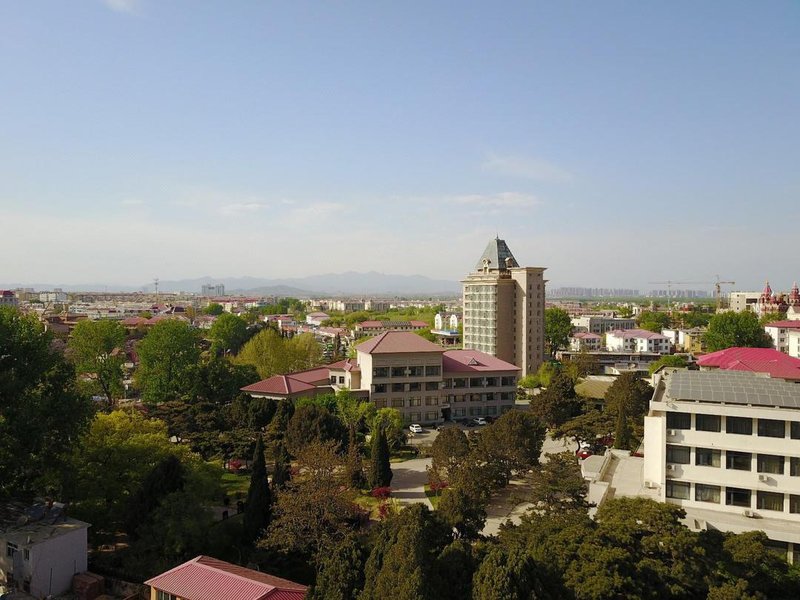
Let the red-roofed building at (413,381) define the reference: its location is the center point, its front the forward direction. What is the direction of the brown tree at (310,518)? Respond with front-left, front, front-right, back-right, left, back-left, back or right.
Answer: front

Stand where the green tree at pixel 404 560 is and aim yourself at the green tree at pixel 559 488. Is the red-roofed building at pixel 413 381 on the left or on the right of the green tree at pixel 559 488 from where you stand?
left

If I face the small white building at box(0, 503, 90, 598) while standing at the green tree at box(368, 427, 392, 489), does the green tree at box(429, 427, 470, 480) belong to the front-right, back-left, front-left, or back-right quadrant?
back-left

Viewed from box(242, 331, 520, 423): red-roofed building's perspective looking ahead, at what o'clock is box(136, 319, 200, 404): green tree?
The green tree is roughly at 3 o'clock from the red-roofed building.

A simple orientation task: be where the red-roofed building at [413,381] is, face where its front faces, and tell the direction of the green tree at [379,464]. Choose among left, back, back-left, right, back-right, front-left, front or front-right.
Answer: front

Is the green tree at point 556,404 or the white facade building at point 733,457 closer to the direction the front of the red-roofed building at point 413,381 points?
the white facade building

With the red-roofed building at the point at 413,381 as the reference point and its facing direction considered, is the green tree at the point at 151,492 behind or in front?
in front

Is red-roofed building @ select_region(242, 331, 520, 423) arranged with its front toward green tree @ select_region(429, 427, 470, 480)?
yes

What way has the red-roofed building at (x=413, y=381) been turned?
toward the camera

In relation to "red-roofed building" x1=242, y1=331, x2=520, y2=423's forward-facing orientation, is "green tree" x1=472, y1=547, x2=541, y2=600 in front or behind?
in front

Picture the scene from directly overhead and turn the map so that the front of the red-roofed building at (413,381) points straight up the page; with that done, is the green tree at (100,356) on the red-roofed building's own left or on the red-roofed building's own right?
on the red-roofed building's own right

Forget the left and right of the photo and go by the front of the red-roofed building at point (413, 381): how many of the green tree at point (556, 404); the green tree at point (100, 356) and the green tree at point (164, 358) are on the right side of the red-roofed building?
2

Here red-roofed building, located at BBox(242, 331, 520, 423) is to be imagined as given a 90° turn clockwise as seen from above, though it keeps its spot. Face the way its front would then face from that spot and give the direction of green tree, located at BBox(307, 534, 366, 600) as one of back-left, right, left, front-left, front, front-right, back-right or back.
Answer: left

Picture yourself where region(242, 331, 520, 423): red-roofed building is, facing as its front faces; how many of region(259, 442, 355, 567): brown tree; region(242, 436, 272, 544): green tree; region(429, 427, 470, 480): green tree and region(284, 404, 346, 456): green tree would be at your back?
0

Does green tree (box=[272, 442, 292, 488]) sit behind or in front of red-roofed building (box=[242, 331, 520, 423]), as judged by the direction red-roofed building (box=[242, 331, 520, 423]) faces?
in front

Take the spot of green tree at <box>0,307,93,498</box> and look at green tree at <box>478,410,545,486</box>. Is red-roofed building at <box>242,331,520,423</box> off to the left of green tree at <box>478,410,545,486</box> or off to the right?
left

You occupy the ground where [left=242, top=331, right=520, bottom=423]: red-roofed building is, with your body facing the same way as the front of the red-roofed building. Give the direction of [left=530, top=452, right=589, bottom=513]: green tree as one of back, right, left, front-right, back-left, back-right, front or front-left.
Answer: front

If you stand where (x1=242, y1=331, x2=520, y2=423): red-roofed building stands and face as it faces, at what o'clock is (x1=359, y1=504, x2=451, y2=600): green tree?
The green tree is roughly at 12 o'clock from the red-roofed building.
